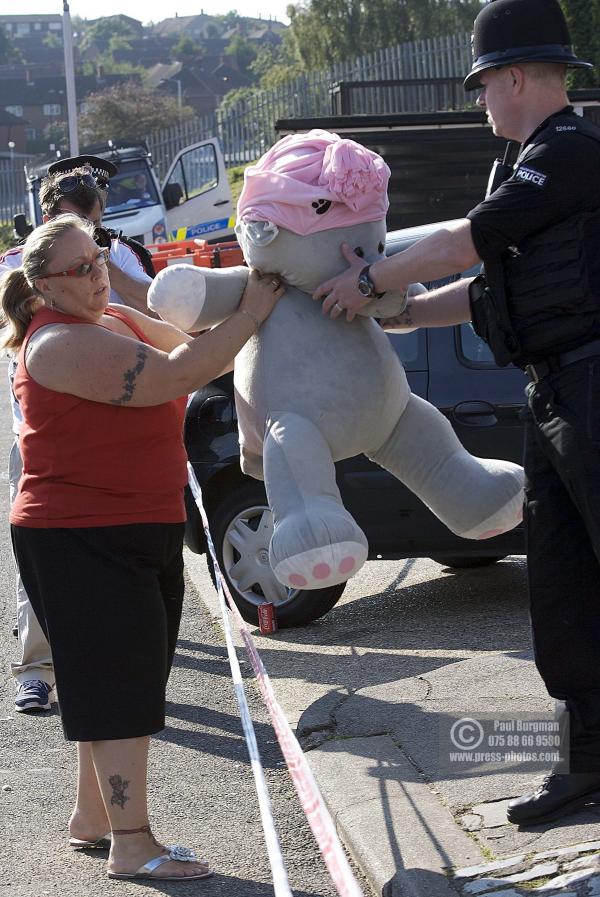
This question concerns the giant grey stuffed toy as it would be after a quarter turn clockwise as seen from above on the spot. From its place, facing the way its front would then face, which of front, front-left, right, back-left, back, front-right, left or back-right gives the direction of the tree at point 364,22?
back-right

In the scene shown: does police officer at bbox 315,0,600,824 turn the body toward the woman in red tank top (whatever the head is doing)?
yes

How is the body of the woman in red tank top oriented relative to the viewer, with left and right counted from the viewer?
facing to the right of the viewer

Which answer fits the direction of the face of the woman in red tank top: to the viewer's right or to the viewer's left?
to the viewer's right

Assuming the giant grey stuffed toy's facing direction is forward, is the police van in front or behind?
behind

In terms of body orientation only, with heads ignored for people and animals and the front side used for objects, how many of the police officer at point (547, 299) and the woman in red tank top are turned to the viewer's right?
1

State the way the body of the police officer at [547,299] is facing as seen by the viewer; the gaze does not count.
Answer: to the viewer's left
